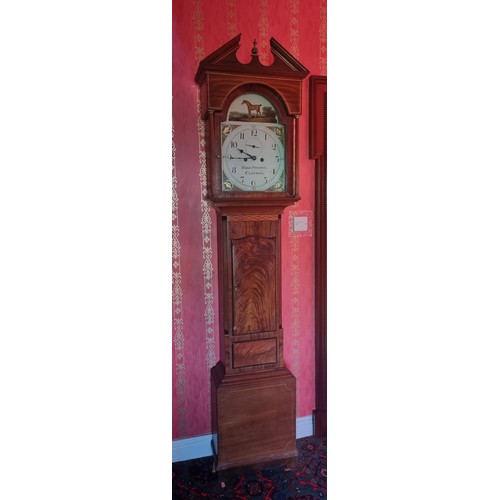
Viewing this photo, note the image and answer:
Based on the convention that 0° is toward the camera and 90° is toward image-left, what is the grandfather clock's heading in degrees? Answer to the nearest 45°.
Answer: approximately 0°
